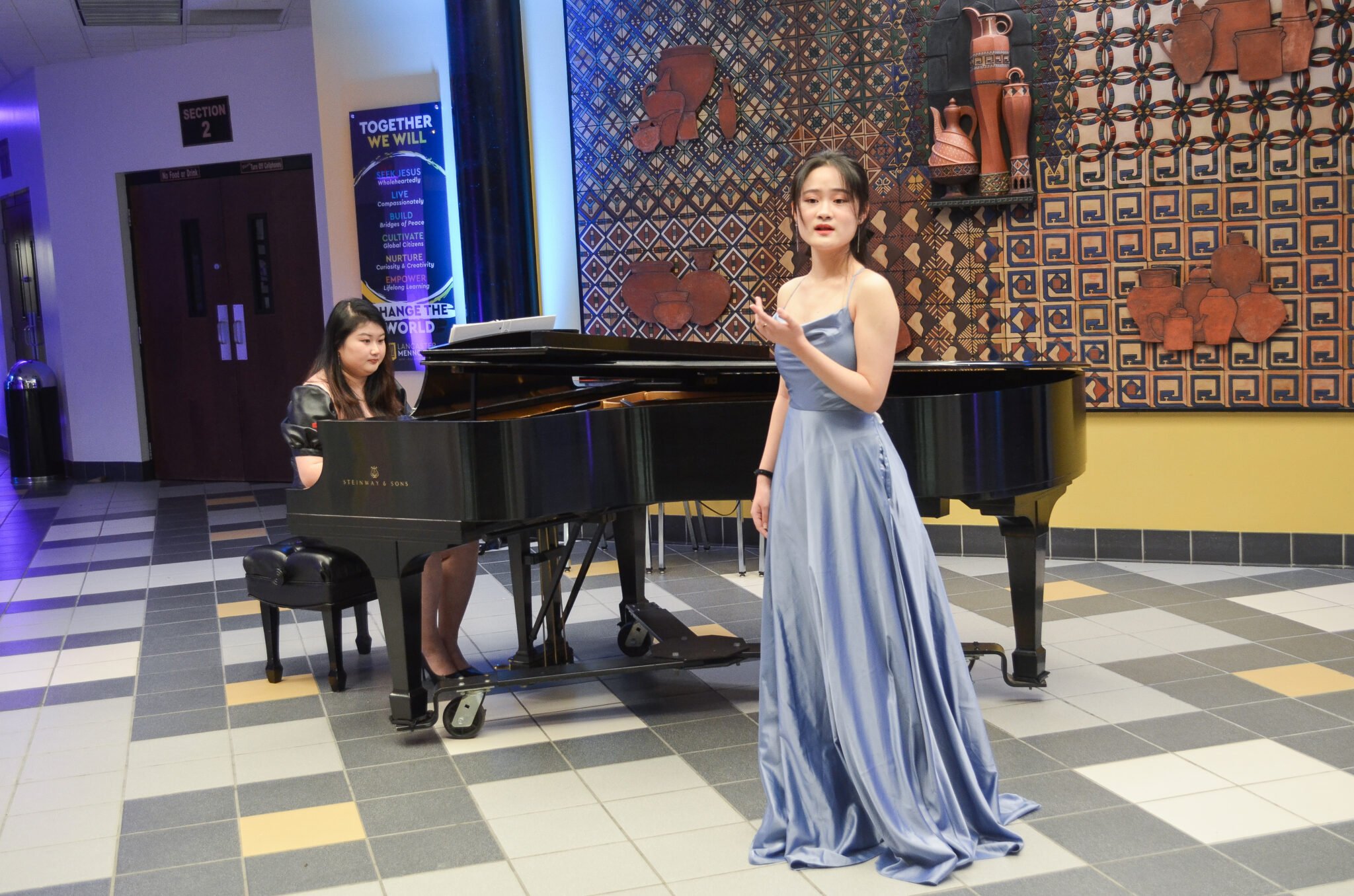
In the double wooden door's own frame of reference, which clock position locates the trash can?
The trash can is roughly at 4 o'clock from the double wooden door.

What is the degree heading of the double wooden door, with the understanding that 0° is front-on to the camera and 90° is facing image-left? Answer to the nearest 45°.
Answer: approximately 0°

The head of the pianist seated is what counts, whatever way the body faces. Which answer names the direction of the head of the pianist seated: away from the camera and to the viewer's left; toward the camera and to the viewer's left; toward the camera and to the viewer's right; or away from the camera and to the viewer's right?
toward the camera and to the viewer's right

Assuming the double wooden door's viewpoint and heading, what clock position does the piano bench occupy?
The piano bench is roughly at 12 o'clock from the double wooden door.

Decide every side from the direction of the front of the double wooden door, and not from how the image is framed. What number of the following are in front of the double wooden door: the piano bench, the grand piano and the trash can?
2

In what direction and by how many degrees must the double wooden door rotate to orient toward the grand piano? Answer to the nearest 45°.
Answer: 0° — it already faces it

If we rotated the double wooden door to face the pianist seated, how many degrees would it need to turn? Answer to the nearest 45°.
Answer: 0° — it already faces them

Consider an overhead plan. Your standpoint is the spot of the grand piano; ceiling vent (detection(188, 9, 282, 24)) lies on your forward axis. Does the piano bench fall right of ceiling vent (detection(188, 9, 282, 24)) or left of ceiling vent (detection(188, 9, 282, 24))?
left

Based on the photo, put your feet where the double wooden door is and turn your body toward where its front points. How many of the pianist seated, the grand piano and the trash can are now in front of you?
2
